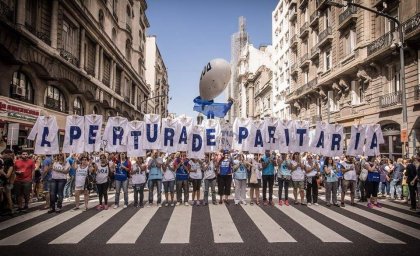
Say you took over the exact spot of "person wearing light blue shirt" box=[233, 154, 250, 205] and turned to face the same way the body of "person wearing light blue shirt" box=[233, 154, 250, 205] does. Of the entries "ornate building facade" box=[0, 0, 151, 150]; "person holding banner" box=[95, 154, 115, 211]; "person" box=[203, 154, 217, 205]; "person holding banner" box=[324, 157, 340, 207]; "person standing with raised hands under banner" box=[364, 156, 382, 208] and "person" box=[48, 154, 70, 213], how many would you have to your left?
2

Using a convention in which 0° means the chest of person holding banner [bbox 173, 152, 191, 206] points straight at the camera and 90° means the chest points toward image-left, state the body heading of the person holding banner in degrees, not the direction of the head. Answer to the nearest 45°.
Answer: approximately 0°

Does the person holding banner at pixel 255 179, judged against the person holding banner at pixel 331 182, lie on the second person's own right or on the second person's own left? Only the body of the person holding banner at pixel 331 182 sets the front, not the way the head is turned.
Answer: on the second person's own right

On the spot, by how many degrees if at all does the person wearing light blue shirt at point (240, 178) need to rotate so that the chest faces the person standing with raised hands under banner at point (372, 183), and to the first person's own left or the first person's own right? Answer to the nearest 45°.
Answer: approximately 90° to the first person's own left

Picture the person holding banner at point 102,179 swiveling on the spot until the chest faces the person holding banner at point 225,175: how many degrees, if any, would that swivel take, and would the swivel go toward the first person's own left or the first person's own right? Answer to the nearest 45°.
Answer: approximately 90° to the first person's own left
